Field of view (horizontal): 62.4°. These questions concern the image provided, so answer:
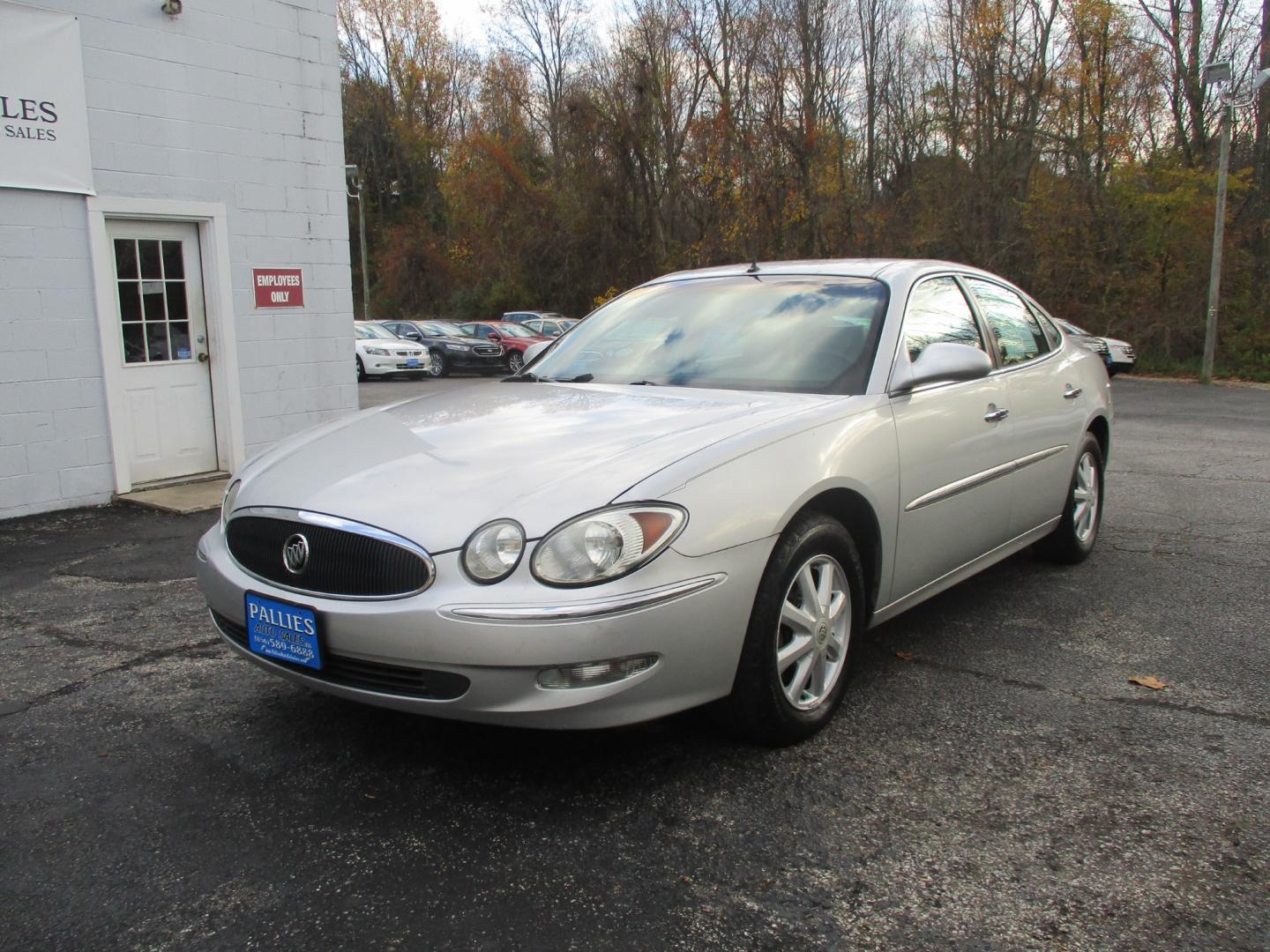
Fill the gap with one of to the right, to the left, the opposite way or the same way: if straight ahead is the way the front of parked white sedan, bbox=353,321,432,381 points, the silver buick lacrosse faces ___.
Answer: to the right

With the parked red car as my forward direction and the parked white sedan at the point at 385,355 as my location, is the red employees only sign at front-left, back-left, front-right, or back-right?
back-right

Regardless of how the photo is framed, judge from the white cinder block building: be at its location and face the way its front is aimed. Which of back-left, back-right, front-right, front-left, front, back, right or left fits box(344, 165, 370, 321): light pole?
back-left

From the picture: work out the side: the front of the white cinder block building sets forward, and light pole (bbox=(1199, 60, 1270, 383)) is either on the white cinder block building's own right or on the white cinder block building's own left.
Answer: on the white cinder block building's own left

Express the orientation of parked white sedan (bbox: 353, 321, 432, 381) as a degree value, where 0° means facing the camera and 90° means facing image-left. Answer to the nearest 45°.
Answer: approximately 315°

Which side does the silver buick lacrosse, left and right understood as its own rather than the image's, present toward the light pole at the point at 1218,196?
back

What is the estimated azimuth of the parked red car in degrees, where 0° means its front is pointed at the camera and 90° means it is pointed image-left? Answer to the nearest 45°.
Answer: approximately 315°

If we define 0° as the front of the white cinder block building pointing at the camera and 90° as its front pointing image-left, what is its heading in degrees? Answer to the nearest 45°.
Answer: approximately 315°

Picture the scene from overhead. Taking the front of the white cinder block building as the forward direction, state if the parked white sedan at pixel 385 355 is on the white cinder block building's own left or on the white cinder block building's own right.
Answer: on the white cinder block building's own left
